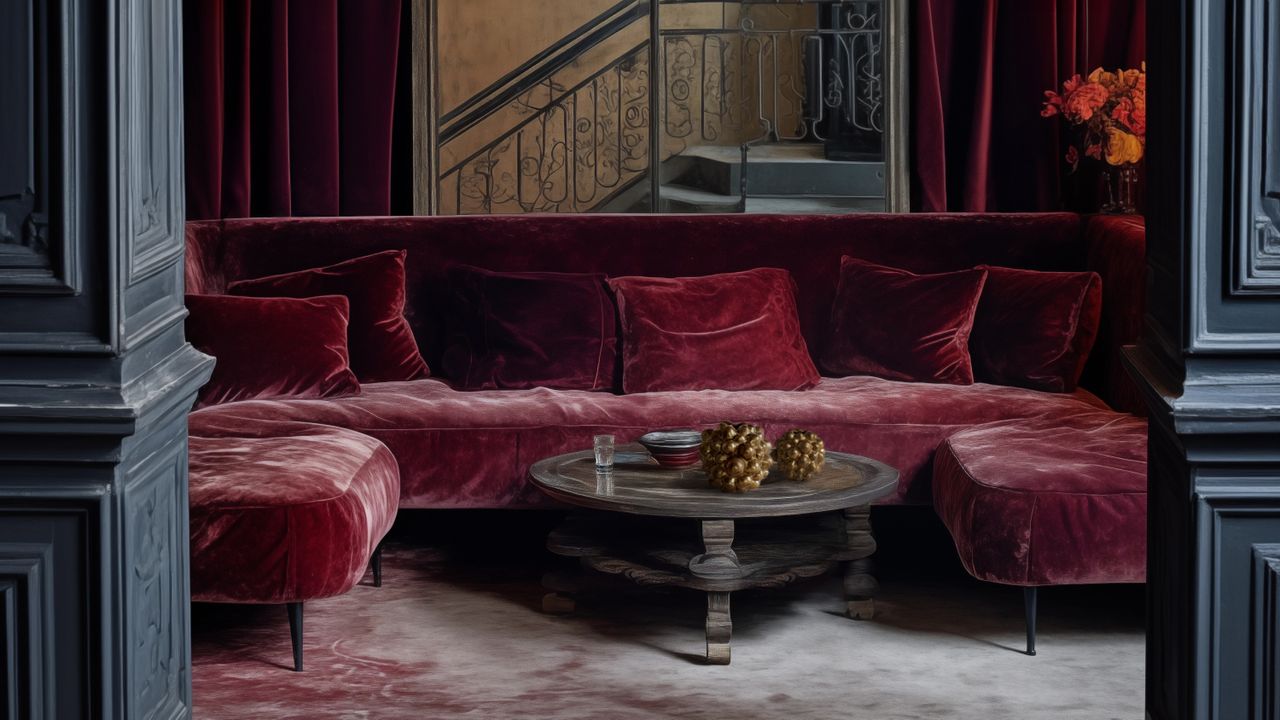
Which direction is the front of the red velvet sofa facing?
toward the camera

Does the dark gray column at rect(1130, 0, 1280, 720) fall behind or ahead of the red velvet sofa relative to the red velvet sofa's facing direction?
ahead

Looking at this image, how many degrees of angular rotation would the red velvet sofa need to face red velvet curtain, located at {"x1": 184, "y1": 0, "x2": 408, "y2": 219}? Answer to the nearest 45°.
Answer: approximately 135° to its right

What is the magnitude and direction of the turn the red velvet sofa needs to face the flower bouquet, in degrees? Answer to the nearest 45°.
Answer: approximately 135° to its left

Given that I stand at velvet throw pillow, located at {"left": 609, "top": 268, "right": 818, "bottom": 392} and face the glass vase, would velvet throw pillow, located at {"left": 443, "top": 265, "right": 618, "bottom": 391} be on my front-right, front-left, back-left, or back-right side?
back-left

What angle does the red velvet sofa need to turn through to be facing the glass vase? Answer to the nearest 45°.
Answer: approximately 135° to its left
